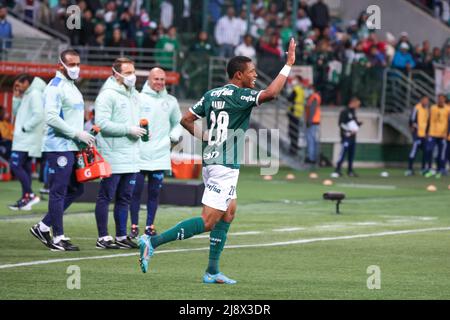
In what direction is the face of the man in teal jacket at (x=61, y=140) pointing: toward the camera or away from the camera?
toward the camera

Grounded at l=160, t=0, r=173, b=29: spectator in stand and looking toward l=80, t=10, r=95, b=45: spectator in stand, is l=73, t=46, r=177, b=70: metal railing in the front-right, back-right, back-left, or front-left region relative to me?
front-left

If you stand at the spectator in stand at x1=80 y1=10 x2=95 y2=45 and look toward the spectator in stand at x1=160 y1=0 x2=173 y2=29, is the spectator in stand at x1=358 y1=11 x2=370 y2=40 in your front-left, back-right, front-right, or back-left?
front-right

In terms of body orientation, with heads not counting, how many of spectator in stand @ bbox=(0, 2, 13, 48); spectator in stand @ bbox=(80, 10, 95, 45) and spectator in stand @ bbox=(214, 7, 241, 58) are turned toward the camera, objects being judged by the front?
3

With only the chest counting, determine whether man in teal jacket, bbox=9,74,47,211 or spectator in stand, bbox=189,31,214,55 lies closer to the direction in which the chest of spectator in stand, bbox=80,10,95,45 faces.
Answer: the man in teal jacket

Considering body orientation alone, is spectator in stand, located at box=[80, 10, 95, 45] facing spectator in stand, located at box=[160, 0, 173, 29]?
no

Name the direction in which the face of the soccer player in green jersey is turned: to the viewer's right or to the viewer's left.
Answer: to the viewer's right

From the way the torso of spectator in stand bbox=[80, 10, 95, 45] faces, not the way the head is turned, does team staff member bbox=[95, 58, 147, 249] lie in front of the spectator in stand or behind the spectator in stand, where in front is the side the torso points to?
in front

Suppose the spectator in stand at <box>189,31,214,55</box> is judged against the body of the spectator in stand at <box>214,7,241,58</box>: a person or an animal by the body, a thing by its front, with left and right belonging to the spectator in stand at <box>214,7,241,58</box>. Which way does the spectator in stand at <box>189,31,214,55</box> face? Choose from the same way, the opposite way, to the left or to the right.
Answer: the same way

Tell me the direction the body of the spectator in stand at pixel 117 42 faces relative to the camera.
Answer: toward the camera

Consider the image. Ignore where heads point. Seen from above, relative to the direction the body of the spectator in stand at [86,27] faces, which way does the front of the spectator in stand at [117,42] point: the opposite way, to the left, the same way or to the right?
the same way

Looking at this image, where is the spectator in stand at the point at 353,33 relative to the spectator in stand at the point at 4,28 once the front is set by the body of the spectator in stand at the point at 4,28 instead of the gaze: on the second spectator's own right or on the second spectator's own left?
on the second spectator's own left

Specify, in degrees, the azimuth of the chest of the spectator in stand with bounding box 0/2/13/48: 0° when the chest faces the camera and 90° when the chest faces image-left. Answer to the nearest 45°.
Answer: approximately 0°

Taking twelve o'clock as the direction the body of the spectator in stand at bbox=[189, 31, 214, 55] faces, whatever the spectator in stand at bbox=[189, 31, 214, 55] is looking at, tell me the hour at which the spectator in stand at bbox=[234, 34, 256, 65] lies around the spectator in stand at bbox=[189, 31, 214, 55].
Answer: the spectator in stand at bbox=[234, 34, 256, 65] is roughly at 9 o'clock from the spectator in stand at bbox=[189, 31, 214, 55].

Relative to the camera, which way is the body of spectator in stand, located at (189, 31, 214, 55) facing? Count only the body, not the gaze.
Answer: toward the camera

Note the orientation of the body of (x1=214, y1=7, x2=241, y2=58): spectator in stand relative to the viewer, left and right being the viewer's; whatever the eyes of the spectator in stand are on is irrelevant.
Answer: facing the viewer
